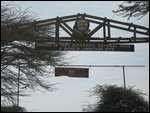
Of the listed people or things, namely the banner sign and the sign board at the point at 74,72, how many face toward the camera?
2

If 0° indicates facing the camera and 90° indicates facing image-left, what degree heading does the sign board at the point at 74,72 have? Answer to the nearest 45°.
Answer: approximately 0°
